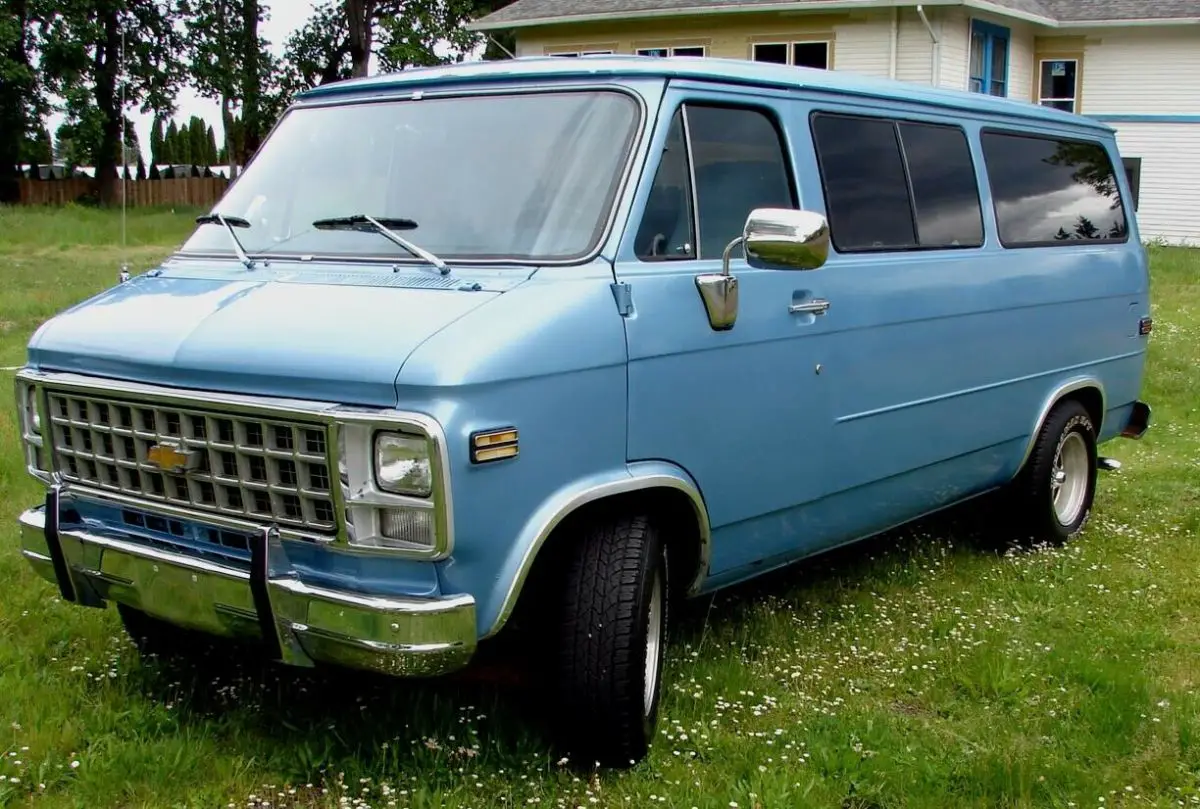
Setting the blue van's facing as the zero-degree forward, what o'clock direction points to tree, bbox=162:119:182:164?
The tree is roughly at 4 o'clock from the blue van.

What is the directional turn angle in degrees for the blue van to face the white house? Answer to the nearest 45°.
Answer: approximately 135° to its right

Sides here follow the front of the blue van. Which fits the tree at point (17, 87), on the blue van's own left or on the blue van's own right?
on the blue van's own right

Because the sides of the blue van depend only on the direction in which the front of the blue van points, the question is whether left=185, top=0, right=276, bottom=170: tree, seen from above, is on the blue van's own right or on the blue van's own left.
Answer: on the blue van's own right

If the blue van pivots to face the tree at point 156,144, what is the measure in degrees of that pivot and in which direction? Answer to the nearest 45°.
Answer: approximately 135° to its right

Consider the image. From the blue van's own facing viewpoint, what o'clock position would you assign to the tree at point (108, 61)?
The tree is roughly at 4 o'clock from the blue van.

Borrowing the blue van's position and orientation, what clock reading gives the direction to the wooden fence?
The wooden fence is roughly at 4 o'clock from the blue van.

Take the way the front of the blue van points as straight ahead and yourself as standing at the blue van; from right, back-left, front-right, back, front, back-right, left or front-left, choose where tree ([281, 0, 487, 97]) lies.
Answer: back-right

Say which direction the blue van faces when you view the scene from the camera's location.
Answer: facing the viewer and to the left of the viewer
